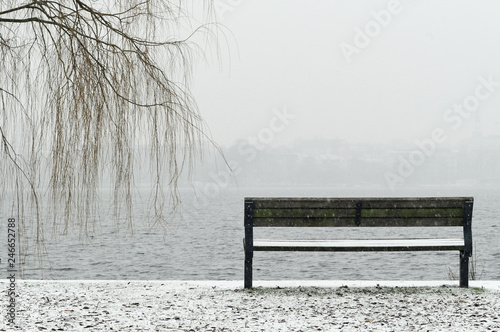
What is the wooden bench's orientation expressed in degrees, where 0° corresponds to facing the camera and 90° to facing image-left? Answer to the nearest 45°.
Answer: approximately 180°
